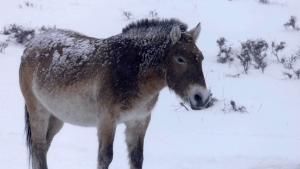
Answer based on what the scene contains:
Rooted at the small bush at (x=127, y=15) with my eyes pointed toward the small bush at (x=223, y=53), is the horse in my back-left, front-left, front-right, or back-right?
front-right

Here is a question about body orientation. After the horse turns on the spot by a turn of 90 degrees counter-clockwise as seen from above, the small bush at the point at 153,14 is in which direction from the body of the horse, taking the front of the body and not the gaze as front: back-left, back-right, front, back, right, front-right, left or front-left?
front-left

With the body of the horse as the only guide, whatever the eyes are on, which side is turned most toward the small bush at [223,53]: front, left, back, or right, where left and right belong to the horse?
left

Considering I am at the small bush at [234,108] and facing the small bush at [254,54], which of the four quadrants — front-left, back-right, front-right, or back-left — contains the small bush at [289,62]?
front-right

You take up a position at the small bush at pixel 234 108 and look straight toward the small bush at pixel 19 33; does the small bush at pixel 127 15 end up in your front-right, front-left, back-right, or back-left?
front-right

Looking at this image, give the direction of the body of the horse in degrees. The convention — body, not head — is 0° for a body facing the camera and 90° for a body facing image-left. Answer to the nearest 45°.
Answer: approximately 315°

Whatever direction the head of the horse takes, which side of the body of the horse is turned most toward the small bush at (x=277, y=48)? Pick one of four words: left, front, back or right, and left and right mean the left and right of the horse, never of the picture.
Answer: left

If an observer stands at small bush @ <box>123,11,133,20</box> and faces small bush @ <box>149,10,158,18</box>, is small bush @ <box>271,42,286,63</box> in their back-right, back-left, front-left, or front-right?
front-right

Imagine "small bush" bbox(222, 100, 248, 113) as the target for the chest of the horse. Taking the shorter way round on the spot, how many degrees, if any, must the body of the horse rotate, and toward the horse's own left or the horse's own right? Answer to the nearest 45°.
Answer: approximately 90° to the horse's own left

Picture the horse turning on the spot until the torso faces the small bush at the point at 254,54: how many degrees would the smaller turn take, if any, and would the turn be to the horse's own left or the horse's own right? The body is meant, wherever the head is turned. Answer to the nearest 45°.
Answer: approximately 90° to the horse's own left
